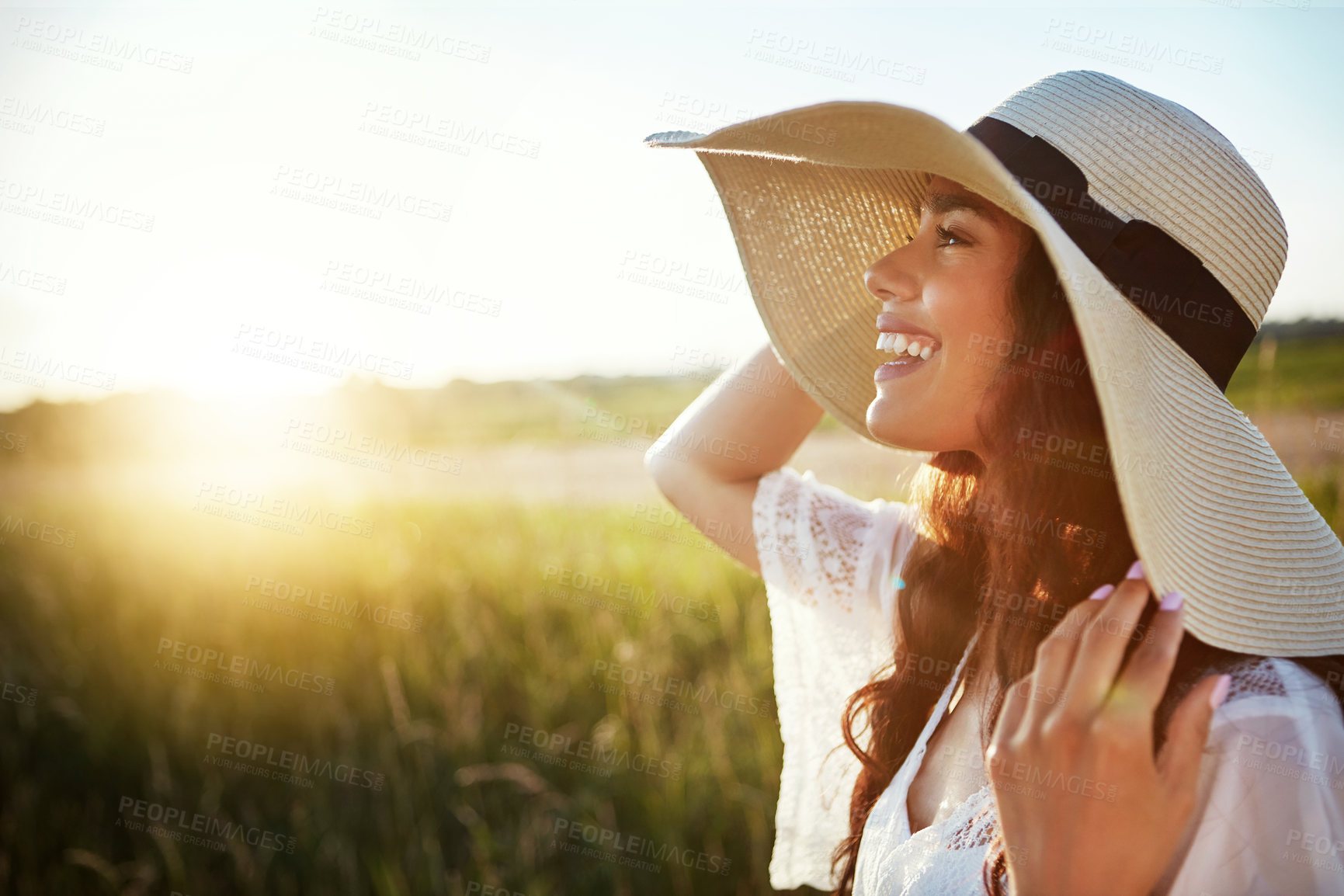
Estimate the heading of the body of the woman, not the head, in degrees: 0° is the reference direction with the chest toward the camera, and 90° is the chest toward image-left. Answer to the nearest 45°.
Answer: approximately 45°

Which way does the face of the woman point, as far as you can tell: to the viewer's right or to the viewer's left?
to the viewer's left
